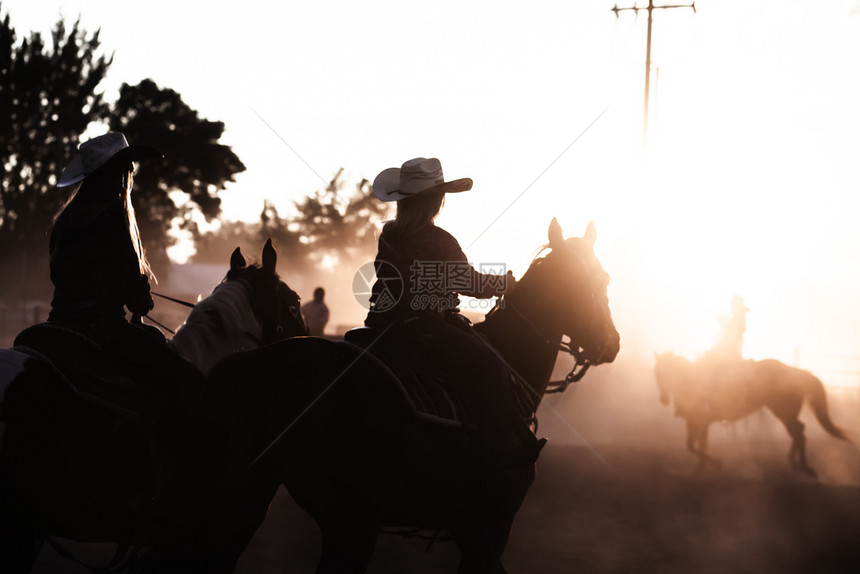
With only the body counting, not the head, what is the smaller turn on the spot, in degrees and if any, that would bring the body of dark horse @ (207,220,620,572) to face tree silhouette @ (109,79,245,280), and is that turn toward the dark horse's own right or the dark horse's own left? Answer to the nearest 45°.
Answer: approximately 135° to the dark horse's own left

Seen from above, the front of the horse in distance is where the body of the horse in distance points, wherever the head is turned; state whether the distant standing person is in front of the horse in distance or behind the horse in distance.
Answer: in front

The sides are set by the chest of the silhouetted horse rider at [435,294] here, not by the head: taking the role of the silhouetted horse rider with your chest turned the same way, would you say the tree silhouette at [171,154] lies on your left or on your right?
on your left

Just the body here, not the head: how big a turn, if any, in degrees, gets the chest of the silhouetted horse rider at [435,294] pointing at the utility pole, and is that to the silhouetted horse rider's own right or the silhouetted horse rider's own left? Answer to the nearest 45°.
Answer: approximately 45° to the silhouetted horse rider's own left

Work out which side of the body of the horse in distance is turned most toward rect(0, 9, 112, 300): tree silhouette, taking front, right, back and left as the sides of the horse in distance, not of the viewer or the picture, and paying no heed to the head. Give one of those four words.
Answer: front

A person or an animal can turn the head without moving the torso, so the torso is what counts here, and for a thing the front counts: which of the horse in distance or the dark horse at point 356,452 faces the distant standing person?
the horse in distance

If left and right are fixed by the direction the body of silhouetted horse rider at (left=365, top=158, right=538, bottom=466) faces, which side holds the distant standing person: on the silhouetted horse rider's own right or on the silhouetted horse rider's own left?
on the silhouetted horse rider's own left

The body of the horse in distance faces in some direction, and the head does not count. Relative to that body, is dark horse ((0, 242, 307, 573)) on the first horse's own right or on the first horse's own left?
on the first horse's own left

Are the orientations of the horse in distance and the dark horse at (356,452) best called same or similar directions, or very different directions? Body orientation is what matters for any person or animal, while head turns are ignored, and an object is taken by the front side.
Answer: very different directions

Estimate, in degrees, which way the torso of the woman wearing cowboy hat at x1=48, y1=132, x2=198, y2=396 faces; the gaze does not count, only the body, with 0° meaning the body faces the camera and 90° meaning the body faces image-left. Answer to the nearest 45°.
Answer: approximately 225°

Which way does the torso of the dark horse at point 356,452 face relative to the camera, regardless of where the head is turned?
to the viewer's right

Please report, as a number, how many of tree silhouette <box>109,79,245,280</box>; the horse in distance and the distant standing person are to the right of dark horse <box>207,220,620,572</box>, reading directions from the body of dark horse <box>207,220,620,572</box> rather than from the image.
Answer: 0

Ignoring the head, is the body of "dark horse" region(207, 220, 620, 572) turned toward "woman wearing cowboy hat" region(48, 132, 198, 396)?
no

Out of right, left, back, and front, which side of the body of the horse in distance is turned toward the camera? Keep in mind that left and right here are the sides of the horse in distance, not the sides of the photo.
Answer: left

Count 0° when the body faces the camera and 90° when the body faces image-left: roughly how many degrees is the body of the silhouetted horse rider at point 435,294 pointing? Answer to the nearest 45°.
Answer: approximately 225°

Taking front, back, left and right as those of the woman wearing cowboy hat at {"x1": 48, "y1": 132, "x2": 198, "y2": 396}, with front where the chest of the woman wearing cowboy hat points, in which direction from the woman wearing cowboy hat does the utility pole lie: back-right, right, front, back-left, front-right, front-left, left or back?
front

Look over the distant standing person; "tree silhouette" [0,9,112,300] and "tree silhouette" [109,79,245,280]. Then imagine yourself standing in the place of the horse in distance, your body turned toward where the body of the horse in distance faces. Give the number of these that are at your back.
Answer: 0

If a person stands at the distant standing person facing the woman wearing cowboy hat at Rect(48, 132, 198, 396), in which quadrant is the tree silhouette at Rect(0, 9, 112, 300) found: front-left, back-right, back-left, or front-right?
back-right
